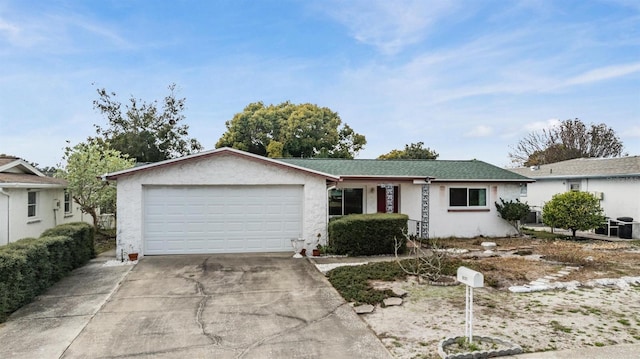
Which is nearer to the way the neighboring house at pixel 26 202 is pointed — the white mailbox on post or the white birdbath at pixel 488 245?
the white mailbox on post

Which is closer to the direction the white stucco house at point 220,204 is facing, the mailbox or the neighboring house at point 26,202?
the mailbox

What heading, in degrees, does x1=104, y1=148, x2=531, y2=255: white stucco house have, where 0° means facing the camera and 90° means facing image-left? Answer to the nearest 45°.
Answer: approximately 0°

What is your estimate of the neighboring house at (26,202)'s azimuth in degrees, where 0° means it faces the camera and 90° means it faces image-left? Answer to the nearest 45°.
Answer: approximately 45°

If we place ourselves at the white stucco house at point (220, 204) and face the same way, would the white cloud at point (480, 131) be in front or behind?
behind

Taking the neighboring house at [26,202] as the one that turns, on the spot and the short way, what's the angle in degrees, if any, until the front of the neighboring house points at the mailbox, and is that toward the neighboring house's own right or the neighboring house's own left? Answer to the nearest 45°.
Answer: approximately 45° to the neighboring house's own left

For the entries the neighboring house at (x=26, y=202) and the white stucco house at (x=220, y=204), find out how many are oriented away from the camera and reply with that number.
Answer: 0

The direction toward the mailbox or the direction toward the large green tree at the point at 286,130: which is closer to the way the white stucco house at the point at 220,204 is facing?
the mailbox
